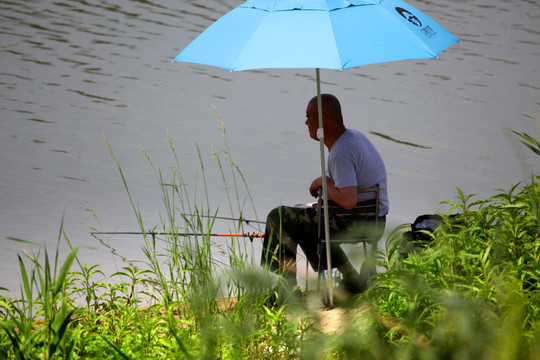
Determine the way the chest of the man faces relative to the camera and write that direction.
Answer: to the viewer's left
